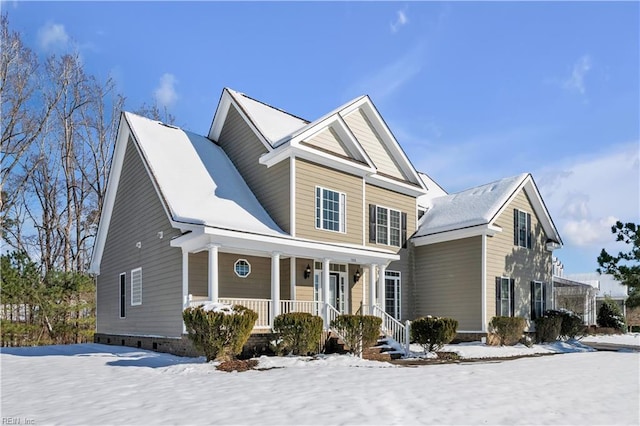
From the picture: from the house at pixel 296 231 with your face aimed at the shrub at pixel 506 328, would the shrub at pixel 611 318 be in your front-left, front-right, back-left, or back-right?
front-left

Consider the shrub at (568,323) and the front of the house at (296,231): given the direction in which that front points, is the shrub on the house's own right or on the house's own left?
on the house's own left

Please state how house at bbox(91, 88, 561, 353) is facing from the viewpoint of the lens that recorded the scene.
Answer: facing the viewer and to the right of the viewer

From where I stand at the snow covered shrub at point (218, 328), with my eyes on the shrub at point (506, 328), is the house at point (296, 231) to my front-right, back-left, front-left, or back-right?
front-left

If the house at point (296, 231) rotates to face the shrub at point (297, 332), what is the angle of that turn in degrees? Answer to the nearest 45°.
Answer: approximately 45° to its right

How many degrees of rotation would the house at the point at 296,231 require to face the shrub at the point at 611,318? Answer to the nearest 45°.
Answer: approximately 90° to its left
